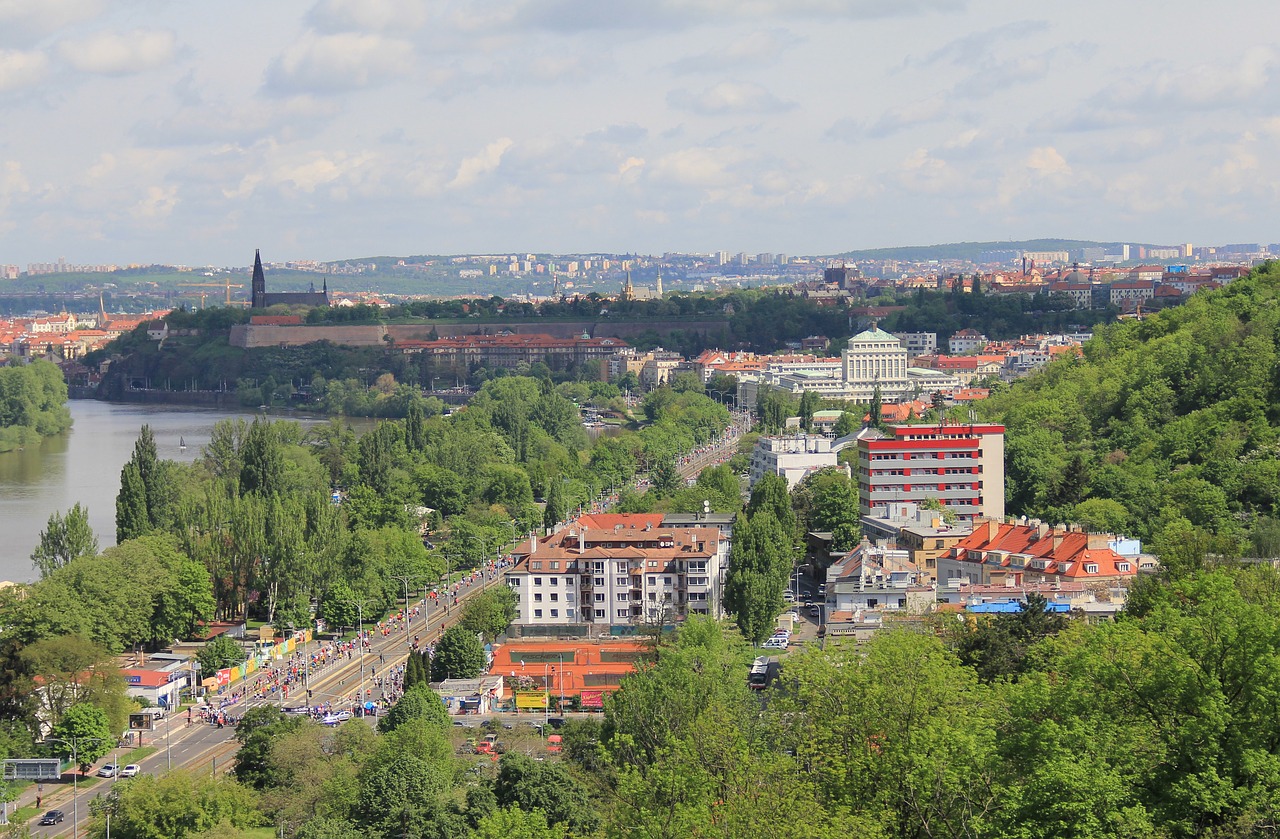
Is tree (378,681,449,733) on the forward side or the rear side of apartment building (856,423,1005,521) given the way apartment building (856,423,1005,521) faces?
on the forward side

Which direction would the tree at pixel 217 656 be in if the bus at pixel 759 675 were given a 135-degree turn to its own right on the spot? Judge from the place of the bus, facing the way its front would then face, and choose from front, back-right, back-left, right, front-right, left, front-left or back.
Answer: front-left

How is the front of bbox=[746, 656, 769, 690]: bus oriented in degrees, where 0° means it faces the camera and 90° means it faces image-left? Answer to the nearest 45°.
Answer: approximately 0°

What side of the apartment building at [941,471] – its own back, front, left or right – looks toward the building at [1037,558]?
front

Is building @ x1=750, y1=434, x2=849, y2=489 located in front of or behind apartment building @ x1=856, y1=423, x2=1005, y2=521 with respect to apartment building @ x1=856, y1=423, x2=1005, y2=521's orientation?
behind

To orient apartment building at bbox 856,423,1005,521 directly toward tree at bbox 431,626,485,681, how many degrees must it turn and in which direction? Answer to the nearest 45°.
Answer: approximately 45° to its right

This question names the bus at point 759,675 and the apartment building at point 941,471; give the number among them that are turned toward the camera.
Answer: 2

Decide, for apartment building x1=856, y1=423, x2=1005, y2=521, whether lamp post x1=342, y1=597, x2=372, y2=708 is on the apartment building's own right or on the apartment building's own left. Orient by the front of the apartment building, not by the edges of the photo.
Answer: on the apartment building's own right

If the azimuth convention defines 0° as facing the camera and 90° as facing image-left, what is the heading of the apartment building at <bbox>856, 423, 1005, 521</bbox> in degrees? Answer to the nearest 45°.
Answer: approximately 0°

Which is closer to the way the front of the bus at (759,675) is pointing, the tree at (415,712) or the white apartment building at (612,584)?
the tree
